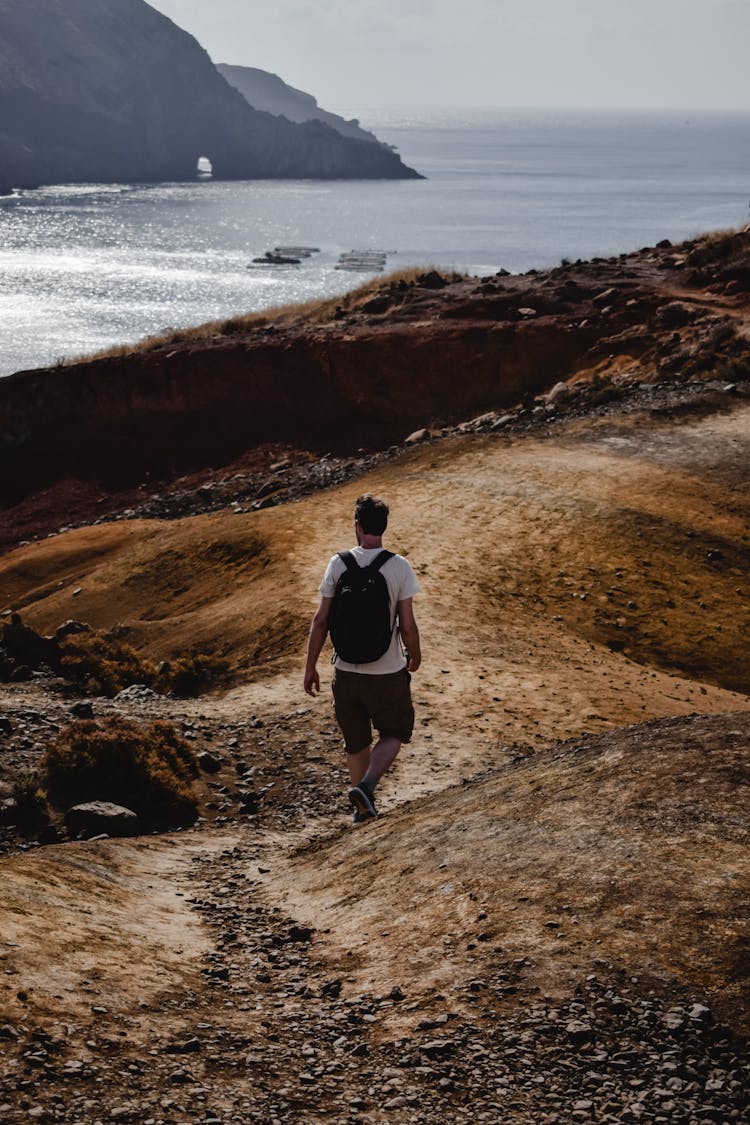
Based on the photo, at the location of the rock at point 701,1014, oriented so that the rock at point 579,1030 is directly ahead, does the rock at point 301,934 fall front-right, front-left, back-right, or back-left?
front-right

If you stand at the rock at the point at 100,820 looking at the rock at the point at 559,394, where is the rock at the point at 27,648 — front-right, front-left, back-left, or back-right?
front-left

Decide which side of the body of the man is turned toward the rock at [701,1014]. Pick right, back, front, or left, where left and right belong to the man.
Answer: back

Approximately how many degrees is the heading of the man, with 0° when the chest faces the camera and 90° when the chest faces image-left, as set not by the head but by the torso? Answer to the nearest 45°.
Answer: approximately 180°

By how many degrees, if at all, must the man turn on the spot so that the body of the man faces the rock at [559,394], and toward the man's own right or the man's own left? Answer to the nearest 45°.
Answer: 0° — they already face it

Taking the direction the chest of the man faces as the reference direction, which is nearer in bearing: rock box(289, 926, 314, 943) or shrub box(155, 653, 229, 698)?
the shrub

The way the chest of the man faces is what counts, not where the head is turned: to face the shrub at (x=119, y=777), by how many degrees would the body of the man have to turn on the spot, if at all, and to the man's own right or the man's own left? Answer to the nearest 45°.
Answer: approximately 45° to the man's own left

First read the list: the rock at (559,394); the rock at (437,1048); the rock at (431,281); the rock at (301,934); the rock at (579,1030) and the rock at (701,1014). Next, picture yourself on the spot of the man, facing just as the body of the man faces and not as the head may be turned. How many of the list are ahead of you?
2

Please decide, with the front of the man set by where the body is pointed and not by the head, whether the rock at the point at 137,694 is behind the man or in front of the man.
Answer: in front

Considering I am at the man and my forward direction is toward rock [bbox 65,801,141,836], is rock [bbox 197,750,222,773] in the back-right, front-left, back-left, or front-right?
front-right

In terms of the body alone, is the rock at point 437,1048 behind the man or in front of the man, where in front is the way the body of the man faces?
behind

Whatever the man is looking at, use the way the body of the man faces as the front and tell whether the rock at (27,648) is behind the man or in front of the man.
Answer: in front

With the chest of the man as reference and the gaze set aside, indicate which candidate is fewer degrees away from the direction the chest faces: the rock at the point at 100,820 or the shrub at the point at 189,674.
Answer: the shrub
